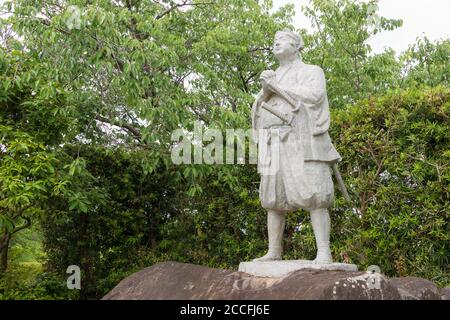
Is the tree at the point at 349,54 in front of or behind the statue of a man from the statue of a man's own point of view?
behind
